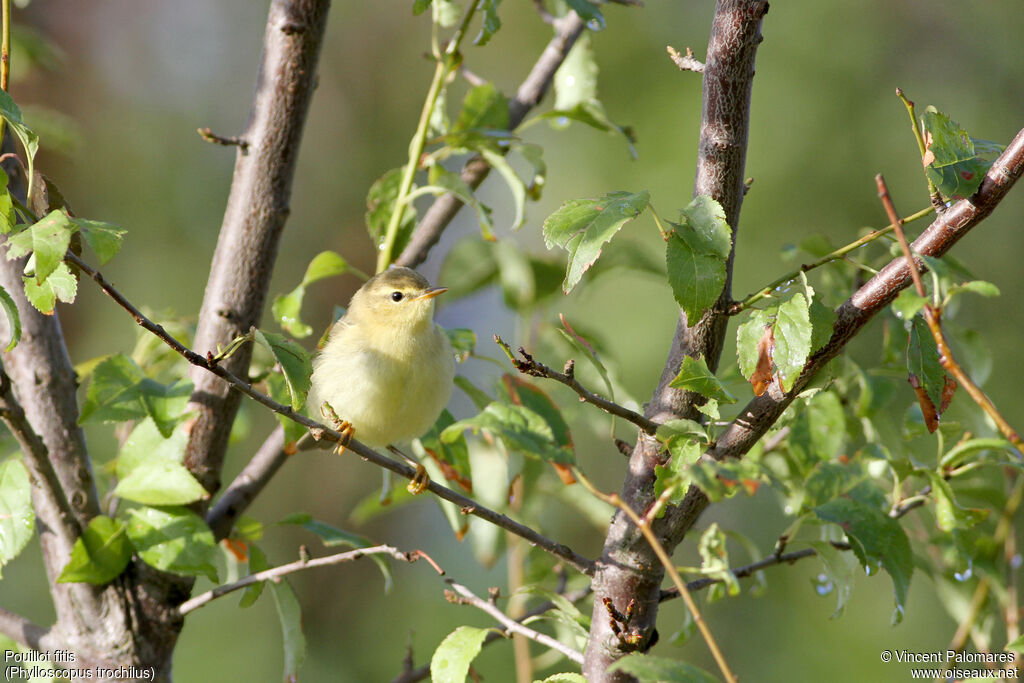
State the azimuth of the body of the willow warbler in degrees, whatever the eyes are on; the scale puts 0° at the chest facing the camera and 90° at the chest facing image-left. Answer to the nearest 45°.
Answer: approximately 315°

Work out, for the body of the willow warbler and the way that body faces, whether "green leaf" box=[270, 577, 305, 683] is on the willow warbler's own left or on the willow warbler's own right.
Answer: on the willow warbler's own right
